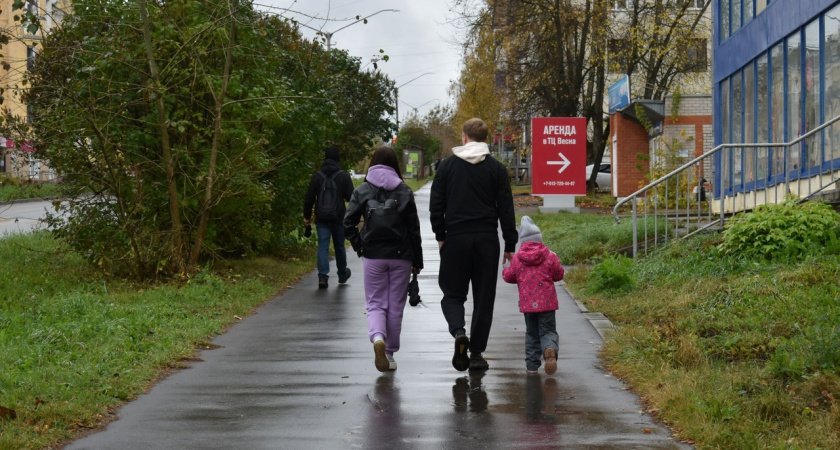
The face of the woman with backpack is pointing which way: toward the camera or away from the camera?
away from the camera

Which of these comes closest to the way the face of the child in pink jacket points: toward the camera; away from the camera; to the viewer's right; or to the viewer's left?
away from the camera

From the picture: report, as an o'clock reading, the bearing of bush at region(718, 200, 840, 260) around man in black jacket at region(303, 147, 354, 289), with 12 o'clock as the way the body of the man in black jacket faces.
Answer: The bush is roughly at 4 o'clock from the man in black jacket.

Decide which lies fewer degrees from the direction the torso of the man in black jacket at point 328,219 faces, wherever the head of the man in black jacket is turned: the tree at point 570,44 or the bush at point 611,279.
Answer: the tree

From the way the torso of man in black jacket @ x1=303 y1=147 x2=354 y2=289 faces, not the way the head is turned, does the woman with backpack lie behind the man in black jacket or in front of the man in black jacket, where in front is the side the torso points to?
behind

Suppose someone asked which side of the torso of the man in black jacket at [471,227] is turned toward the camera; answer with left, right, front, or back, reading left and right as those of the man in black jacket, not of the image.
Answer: back

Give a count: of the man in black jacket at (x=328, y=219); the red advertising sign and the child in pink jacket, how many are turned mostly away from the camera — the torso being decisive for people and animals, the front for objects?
2

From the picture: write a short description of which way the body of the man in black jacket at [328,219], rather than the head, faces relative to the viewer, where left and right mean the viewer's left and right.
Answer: facing away from the viewer

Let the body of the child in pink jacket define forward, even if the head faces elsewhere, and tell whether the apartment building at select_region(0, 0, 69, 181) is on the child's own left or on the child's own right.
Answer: on the child's own left

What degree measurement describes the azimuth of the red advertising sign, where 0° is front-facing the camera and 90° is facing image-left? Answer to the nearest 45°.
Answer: approximately 0°

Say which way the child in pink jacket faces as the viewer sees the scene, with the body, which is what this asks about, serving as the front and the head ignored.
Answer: away from the camera

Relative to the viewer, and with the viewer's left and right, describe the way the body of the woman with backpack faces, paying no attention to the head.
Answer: facing away from the viewer

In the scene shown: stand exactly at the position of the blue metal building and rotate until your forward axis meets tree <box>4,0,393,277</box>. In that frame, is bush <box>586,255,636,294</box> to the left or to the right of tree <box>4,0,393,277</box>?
left
